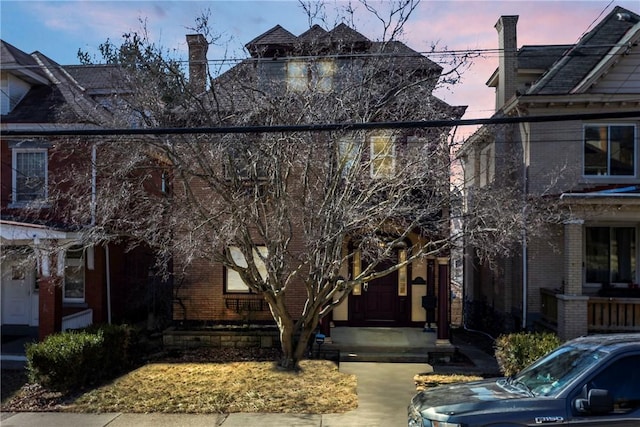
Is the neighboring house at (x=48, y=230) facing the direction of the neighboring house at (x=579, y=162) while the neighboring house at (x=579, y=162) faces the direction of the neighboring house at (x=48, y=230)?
no

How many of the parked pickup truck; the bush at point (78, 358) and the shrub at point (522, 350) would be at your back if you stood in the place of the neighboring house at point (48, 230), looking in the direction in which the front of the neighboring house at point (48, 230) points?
0

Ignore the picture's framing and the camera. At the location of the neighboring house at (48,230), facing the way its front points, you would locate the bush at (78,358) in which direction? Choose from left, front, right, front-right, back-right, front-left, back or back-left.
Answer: front

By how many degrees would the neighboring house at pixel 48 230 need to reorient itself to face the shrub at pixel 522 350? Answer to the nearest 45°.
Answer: approximately 45° to its left

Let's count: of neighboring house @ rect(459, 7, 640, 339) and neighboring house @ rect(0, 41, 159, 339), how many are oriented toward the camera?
2

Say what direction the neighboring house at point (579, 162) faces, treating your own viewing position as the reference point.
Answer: facing the viewer

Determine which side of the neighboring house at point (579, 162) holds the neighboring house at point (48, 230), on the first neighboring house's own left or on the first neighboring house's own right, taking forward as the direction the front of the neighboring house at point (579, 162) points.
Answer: on the first neighboring house's own right

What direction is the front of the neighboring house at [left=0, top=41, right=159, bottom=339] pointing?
toward the camera

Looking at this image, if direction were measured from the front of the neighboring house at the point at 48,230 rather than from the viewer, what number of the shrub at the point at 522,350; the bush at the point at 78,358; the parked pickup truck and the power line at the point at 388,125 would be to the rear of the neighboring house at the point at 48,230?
0

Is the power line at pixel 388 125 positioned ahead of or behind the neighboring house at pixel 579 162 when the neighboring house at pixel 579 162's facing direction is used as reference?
ahead

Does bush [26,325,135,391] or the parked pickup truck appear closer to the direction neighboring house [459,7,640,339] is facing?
the parked pickup truck

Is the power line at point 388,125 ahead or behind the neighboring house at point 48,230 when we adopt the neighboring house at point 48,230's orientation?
ahead

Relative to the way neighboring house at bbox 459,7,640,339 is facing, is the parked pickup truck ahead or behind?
ahead
